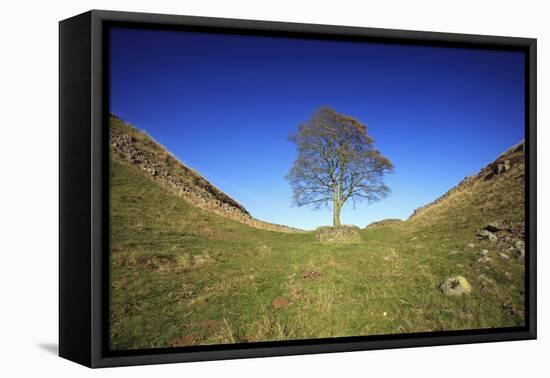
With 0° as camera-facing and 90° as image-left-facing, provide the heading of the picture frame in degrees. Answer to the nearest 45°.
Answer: approximately 315°
